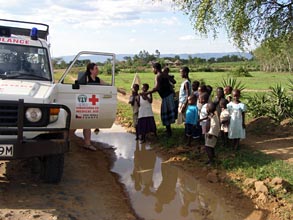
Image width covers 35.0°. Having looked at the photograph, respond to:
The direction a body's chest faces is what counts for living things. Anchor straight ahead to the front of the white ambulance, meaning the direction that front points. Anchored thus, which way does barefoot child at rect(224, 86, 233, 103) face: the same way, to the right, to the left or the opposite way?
to the right

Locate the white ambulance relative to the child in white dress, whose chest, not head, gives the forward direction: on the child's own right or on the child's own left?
on the child's own right

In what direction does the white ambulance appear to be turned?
toward the camera

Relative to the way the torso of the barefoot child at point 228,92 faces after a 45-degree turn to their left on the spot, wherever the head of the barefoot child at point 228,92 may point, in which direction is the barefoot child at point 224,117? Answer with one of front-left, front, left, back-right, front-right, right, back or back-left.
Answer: front

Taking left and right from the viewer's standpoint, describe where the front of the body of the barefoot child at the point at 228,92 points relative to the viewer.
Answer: facing the viewer and to the left of the viewer

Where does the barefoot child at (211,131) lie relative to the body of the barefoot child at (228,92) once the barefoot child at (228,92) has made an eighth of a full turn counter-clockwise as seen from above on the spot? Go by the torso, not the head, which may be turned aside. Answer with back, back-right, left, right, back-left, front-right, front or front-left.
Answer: front

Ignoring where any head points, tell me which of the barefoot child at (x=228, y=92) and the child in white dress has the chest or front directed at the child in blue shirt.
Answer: the barefoot child

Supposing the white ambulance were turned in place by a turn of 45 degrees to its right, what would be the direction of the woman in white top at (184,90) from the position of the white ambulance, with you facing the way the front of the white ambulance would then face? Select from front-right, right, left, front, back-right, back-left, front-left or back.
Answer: back

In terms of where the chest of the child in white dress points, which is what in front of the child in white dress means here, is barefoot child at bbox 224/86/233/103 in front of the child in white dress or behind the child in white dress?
behind

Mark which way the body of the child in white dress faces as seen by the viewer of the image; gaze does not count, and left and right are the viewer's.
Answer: facing the viewer

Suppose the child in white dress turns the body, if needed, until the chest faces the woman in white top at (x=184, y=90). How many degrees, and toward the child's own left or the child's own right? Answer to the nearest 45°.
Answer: approximately 135° to the child's own right

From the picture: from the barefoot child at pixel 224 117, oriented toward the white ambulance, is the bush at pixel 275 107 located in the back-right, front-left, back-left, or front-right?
back-right

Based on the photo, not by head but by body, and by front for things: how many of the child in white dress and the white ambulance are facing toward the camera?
2
